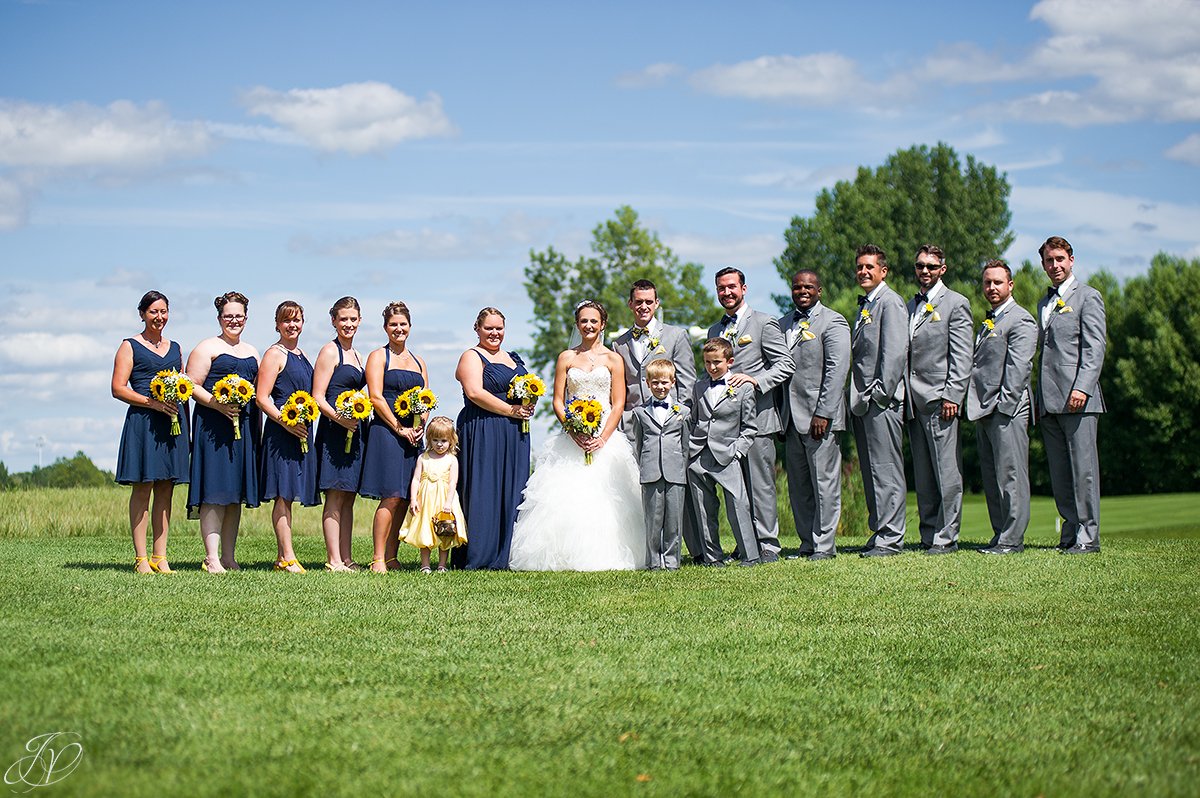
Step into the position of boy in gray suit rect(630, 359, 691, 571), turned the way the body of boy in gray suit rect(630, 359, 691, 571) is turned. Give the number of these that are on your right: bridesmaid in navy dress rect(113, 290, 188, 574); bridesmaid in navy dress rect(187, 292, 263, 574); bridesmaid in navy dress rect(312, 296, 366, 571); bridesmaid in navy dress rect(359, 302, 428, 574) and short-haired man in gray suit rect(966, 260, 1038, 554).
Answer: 4

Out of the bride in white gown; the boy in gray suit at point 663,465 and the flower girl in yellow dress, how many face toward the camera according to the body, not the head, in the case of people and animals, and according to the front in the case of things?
3

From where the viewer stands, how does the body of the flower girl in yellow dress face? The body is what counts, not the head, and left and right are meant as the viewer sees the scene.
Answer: facing the viewer

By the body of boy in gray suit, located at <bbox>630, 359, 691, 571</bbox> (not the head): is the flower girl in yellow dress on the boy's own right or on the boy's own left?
on the boy's own right

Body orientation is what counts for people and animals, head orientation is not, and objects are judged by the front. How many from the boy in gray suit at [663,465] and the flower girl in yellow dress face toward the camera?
2

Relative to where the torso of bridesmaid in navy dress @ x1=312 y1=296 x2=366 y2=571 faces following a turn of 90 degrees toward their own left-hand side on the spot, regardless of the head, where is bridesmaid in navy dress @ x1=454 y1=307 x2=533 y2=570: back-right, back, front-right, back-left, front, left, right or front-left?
front-right

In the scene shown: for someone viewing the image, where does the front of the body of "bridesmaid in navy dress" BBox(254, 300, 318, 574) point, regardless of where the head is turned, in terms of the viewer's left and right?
facing the viewer and to the right of the viewer

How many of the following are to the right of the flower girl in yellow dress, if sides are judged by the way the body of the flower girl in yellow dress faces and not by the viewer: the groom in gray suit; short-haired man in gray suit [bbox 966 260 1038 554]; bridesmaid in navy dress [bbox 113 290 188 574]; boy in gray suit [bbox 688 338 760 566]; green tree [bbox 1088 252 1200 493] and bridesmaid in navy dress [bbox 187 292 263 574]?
2

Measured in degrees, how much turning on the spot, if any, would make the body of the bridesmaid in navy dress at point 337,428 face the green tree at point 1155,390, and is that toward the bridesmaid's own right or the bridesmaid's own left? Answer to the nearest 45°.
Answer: approximately 90° to the bridesmaid's own left
